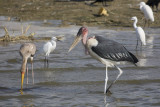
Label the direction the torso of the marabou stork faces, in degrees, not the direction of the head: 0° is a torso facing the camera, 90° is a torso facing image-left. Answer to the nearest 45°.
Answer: approximately 90°
